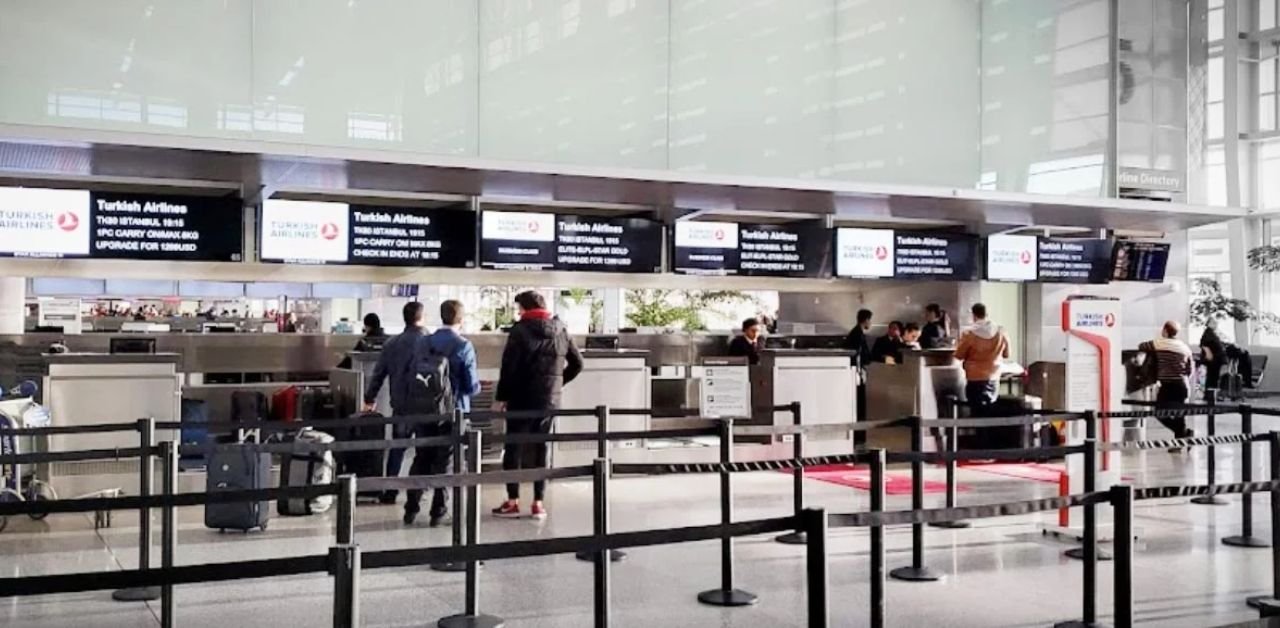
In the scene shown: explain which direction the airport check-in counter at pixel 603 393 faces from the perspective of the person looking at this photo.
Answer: facing the viewer

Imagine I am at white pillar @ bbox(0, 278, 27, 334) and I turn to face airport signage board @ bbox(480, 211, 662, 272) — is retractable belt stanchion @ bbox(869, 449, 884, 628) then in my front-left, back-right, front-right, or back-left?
front-right

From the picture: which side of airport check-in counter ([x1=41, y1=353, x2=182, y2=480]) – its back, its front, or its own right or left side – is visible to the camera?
front

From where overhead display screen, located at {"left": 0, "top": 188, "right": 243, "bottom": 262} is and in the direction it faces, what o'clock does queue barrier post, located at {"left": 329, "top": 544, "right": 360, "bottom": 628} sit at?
The queue barrier post is roughly at 12 o'clock from the overhead display screen.

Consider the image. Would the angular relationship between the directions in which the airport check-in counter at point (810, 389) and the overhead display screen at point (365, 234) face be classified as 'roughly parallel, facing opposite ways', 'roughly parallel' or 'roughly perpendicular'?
roughly parallel

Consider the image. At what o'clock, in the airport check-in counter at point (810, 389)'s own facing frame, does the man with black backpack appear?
The man with black backpack is roughly at 3 o'clock from the airport check-in counter.

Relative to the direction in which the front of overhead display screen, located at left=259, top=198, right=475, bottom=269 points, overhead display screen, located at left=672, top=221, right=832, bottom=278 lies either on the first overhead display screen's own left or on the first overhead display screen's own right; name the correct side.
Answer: on the first overhead display screen's own left

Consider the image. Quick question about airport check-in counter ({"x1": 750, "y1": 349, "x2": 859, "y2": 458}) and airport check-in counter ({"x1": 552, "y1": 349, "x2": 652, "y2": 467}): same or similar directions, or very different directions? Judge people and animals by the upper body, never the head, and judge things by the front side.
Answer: same or similar directions

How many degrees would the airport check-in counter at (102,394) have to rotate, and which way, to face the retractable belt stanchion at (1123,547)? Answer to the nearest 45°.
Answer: approximately 45° to its left

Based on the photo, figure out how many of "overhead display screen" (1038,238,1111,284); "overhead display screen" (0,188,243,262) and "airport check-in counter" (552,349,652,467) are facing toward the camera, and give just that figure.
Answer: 3

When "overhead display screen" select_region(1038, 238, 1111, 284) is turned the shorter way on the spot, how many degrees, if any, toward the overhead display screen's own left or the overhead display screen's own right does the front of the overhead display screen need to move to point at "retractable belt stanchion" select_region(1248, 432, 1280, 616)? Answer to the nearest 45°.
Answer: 0° — it already faces it

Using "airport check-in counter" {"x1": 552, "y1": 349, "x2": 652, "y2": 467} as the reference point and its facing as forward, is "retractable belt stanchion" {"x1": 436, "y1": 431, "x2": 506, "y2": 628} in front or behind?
in front

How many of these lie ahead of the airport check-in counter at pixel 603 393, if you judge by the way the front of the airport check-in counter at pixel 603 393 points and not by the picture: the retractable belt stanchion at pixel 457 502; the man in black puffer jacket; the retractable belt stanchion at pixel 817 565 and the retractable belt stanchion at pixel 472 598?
4
